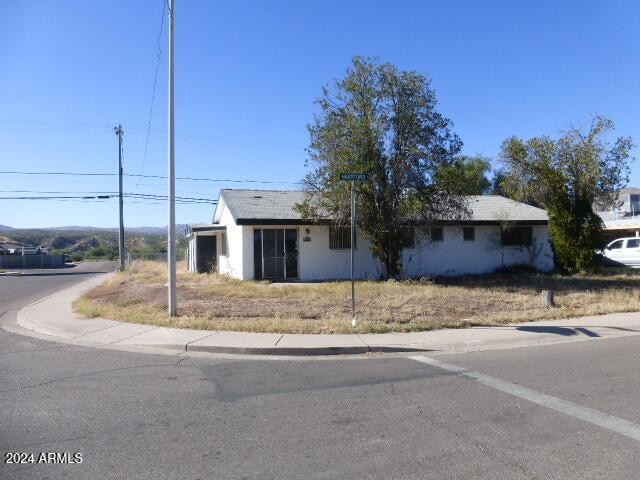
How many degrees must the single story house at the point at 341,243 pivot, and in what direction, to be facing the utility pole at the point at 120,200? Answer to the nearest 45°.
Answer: approximately 135° to its right

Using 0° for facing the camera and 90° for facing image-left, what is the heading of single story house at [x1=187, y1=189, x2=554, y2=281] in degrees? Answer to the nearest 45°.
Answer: approximately 0°
